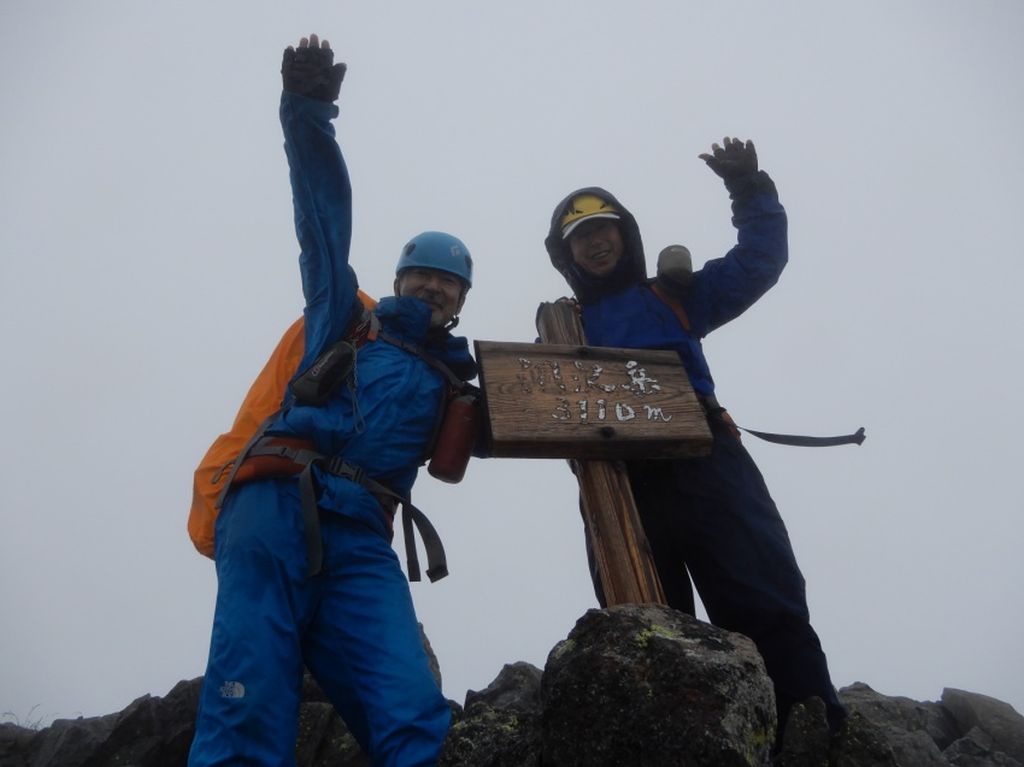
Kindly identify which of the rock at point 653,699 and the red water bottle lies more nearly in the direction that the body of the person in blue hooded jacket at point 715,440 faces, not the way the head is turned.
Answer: the rock

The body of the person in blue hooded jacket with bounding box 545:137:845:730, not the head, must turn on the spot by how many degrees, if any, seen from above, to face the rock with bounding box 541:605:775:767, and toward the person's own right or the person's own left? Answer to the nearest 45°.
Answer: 0° — they already face it

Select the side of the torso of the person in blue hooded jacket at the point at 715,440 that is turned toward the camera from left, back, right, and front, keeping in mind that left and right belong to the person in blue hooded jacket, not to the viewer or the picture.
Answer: front

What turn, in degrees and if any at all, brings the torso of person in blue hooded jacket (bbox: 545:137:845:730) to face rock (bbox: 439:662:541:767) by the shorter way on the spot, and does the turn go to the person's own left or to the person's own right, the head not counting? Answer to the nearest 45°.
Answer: approximately 45° to the person's own right

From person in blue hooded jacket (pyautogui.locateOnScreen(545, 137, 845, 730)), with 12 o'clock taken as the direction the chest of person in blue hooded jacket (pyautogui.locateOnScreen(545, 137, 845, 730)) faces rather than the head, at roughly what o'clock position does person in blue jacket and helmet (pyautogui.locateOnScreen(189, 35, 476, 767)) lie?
person in blue jacket and helmet (pyautogui.locateOnScreen(189, 35, 476, 767)) is roughly at 2 o'clock from person in blue hooded jacket (pyautogui.locateOnScreen(545, 137, 845, 730)).

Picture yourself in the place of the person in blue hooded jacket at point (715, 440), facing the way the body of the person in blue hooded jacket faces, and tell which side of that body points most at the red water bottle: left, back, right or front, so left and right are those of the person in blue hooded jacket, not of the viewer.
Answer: right
